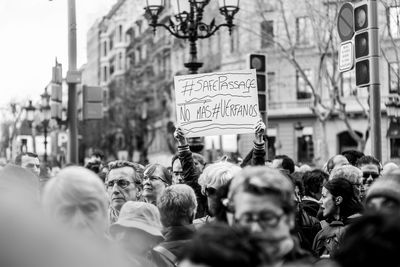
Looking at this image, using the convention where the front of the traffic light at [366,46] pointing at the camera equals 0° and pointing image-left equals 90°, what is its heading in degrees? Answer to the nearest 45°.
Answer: approximately 45°

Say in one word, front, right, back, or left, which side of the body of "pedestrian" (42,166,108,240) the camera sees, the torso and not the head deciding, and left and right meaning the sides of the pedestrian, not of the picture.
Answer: front

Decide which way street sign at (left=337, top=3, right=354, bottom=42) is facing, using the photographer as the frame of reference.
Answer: facing the viewer and to the left of the viewer

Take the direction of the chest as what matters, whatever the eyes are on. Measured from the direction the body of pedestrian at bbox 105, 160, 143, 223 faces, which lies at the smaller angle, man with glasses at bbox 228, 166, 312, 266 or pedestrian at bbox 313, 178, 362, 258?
the man with glasses

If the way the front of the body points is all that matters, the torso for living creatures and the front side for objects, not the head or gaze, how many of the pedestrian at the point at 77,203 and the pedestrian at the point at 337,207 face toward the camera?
1

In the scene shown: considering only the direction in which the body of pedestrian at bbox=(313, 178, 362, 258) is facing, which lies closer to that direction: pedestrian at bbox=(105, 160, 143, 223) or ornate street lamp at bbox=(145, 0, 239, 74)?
the pedestrian

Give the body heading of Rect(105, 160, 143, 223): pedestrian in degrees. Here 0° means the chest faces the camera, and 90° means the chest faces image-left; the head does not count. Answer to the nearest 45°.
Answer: approximately 45°

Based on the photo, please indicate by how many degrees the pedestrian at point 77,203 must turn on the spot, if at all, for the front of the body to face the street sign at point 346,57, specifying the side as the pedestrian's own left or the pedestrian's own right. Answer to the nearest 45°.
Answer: approximately 135° to the pedestrian's own left

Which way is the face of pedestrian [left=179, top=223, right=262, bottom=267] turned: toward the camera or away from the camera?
away from the camera
